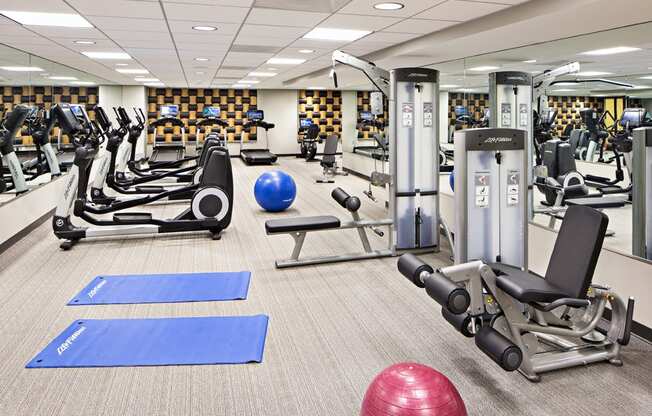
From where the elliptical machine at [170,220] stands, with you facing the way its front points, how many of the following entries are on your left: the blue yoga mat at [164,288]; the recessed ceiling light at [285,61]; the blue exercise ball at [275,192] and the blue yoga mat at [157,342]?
2

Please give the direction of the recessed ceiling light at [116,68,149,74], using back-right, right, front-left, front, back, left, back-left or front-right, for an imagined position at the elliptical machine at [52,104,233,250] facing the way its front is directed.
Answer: right

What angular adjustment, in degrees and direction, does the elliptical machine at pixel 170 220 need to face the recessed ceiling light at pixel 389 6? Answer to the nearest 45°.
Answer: approximately 135° to its left

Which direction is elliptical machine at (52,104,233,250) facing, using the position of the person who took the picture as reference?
facing to the left of the viewer

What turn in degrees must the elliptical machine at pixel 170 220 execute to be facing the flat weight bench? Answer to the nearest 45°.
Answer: approximately 135° to its left

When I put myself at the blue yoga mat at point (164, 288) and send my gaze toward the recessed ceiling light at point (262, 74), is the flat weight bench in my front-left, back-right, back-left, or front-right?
front-right

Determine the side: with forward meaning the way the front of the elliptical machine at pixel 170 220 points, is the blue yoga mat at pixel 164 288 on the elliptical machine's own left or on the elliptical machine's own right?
on the elliptical machine's own left

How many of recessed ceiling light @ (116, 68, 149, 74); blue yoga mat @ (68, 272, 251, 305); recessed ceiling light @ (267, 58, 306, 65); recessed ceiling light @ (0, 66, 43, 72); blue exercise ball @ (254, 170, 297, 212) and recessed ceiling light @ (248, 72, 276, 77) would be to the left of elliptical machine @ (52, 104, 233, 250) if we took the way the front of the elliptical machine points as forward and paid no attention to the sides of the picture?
1

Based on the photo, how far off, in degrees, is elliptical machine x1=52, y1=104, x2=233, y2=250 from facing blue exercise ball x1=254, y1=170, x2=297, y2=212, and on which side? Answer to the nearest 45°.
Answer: approximately 135° to its right

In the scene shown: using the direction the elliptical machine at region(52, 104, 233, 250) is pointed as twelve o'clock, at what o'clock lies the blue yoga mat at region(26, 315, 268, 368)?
The blue yoga mat is roughly at 9 o'clock from the elliptical machine.

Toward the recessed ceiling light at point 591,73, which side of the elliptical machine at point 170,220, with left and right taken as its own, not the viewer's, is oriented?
back
